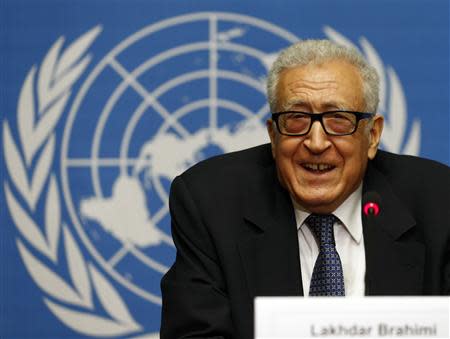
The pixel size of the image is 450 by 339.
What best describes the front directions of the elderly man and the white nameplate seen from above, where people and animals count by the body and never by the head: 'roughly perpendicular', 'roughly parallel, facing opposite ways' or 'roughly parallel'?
roughly parallel

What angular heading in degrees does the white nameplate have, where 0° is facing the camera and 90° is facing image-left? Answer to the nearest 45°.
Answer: approximately 0°

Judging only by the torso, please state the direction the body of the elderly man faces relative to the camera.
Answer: toward the camera

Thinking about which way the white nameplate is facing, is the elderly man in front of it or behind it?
behind

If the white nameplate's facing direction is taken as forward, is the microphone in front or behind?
behind

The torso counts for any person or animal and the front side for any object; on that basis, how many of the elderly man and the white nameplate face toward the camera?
2

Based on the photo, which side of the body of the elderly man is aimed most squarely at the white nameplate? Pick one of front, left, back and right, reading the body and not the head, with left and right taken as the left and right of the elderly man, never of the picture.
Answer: front
